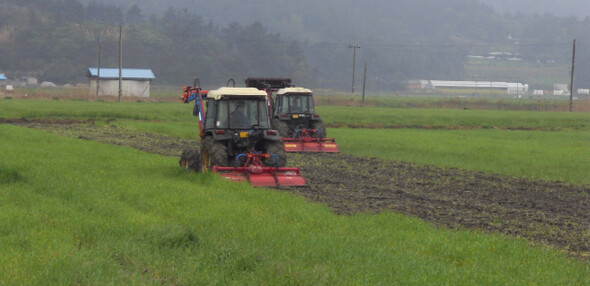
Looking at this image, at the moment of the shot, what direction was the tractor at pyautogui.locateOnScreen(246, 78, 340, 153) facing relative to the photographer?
facing away from the viewer and to the left of the viewer

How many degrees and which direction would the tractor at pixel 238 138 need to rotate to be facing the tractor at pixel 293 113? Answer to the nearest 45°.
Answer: approximately 45° to its right

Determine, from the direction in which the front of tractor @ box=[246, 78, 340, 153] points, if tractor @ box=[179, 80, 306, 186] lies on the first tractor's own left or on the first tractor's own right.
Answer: on the first tractor's own left

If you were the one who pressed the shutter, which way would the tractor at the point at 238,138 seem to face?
facing away from the viewer and to the left of the viewer

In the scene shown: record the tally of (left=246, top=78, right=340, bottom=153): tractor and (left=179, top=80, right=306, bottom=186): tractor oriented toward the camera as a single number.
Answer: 0
